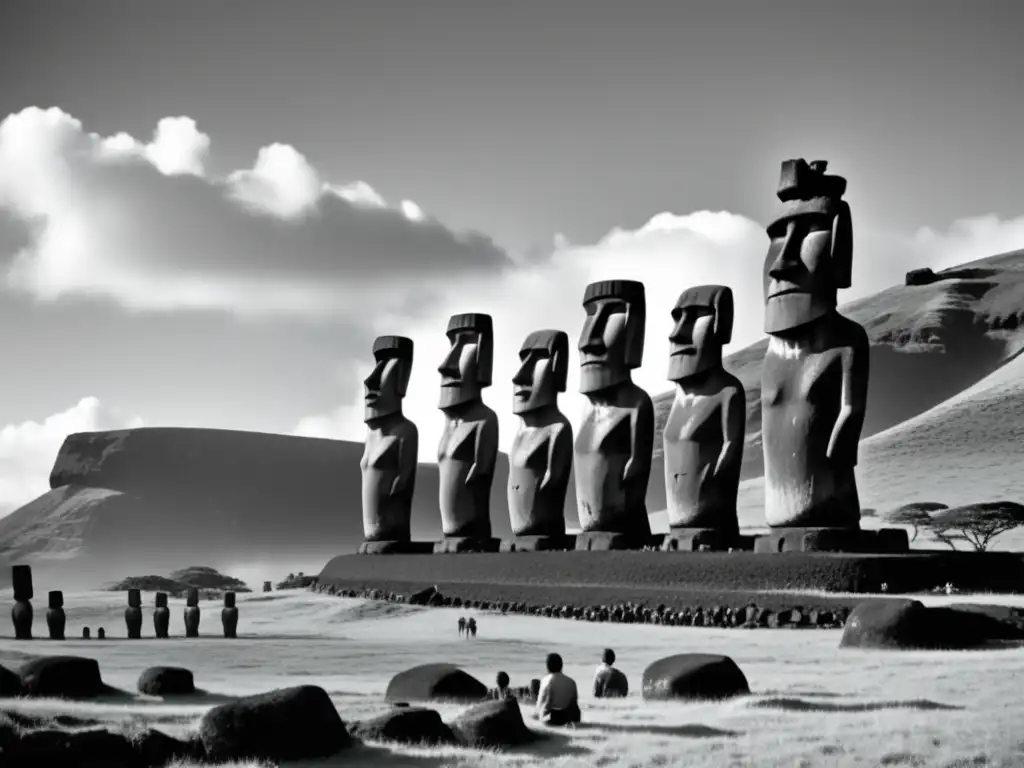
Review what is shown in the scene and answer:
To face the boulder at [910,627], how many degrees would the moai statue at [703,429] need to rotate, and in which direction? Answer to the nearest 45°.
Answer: approximately 45° to its left

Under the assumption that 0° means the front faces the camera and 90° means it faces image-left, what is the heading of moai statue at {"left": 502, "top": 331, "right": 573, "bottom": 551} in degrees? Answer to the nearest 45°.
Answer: approximately 45°

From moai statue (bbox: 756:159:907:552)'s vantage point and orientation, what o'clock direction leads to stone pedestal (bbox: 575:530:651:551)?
The stone pedestal is roughly at 3 o'clock from the moai statue.

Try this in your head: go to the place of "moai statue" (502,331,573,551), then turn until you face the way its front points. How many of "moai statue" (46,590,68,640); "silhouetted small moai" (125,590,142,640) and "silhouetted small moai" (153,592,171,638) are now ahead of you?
3

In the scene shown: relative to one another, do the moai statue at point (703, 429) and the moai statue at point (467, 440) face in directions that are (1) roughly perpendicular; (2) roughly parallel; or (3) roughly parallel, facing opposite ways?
roughly parallel

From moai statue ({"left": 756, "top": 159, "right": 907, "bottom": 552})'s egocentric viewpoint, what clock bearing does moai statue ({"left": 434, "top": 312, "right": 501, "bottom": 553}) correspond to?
moai statue ({"left": 434, "top": 312, "right": 501, "bottom": 553}) is roughly at 3 o'clock from moai statue ({"left": 756, "top": 159, "right": 907, "bottom": 552}).

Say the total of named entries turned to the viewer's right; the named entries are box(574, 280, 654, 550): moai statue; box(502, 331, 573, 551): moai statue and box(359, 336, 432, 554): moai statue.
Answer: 0

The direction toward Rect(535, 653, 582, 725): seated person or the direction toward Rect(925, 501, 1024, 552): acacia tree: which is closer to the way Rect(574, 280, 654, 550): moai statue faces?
the seated person

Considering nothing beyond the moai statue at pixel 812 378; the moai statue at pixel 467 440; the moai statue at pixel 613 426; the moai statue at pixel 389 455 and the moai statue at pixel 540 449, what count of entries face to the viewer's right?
0

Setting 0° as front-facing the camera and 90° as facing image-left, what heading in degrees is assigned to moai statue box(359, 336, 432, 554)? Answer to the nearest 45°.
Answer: approximately 45°

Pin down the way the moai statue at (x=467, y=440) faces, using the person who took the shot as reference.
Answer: facing the viewer and to the left of the viewer

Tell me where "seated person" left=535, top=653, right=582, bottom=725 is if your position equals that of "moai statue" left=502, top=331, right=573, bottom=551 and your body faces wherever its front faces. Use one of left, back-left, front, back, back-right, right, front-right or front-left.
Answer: front-left

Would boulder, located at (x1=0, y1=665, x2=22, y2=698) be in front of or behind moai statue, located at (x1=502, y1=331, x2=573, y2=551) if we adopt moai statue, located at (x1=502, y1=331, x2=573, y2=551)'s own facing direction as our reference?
in front

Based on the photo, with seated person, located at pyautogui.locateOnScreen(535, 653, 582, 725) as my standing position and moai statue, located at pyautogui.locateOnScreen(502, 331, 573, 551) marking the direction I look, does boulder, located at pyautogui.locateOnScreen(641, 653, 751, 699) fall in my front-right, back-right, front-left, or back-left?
front-right

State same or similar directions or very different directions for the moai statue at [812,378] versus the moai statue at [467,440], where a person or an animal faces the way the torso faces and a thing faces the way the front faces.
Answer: same or similar directions

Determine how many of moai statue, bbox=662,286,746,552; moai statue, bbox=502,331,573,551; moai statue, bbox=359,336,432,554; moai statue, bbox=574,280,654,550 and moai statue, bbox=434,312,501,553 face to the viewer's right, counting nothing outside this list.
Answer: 0

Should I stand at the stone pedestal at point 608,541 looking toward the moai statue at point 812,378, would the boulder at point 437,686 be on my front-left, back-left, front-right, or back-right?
front-right

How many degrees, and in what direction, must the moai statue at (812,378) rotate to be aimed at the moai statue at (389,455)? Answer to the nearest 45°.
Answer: approximately 90° to its right

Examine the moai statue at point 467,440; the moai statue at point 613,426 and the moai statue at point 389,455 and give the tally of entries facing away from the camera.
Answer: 0
